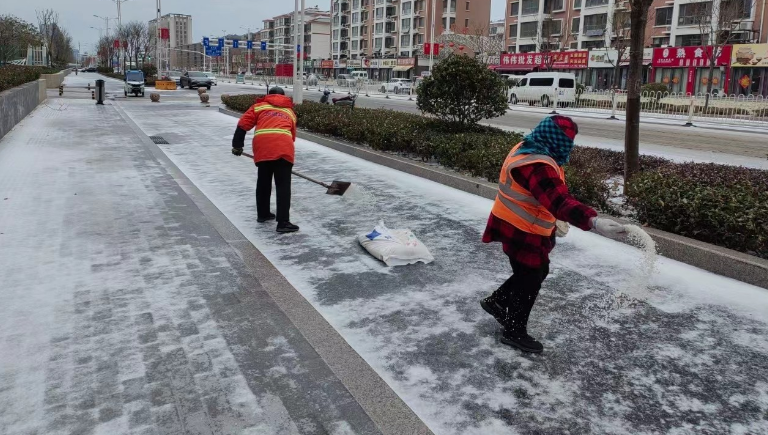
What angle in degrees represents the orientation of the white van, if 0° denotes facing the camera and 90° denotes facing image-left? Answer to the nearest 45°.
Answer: approximately 135°

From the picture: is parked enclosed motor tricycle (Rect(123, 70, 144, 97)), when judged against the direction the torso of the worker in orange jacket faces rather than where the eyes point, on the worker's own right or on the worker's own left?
on the worker's own left

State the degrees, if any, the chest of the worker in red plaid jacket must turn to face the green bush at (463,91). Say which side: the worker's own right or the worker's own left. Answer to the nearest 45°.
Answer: approximately 90° to the worker's own left

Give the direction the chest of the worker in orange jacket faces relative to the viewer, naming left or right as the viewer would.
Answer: facing away from the viewer and to the right of the viewer

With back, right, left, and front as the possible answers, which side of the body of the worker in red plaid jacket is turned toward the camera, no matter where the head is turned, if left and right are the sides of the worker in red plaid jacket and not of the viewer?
right

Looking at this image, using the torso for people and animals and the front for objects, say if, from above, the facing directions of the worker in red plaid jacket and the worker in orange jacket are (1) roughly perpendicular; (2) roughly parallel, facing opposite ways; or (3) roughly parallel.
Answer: roughly perpendicular

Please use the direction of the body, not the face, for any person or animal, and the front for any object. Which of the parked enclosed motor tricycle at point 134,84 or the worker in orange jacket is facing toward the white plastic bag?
the parked enclosed motor tricycle
